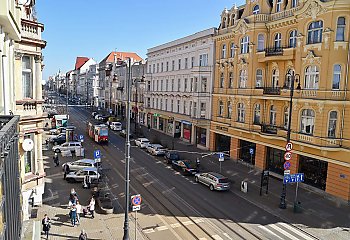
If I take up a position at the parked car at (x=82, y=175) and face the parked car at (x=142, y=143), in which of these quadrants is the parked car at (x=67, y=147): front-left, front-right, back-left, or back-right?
front-left

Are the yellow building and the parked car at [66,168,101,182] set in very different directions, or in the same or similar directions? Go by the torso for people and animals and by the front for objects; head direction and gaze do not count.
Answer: same or similar directions

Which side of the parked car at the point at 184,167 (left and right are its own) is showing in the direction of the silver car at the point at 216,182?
back

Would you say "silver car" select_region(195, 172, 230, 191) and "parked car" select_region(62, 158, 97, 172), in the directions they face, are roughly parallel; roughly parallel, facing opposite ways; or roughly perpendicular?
roughly perpendicular

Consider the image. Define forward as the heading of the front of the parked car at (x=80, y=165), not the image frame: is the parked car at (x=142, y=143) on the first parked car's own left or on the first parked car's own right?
on the first parked car's own right

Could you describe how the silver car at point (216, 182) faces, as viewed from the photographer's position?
facing away from the viewer and to the left of the viewer

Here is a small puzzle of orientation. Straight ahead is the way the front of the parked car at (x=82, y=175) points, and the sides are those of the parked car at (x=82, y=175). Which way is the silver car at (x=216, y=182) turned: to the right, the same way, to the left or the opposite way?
to the right

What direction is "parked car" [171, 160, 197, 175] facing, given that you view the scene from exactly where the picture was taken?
facing away from the viewer and to the left of the viewer

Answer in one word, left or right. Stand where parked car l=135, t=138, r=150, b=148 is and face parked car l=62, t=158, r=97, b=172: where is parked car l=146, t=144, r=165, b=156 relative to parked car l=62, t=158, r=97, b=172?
left

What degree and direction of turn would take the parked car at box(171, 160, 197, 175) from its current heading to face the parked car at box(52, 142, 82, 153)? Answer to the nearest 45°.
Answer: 0° — it already faces it

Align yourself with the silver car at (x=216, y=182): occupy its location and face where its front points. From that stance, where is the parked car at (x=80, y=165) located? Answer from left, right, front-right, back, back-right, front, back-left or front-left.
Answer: front-left

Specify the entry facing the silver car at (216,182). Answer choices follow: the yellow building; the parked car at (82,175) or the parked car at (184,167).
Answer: the yellow building

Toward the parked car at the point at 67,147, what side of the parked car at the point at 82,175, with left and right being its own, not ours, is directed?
right

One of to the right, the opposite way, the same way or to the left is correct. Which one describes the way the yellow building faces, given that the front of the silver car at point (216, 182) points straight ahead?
to the left

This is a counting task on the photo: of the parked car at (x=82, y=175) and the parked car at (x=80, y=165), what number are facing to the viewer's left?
2

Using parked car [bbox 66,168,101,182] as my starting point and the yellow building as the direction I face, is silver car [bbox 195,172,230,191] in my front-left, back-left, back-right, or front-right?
front-right

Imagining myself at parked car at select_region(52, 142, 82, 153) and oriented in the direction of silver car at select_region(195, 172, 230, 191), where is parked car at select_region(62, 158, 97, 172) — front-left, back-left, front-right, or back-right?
front-right

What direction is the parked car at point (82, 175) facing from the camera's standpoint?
to the viewer's left

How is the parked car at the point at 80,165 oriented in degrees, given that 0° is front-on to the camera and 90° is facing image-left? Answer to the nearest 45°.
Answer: approximately 90°
